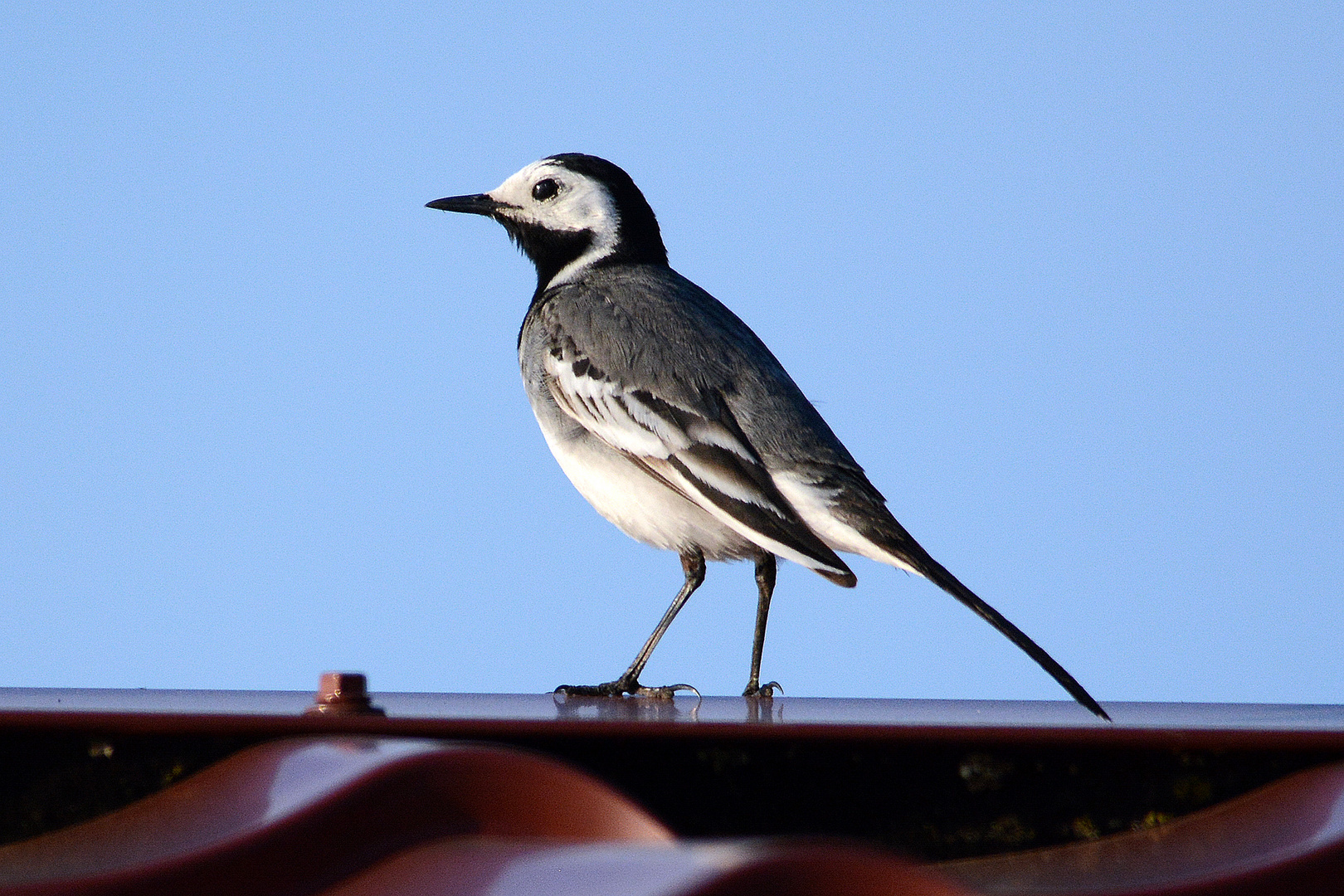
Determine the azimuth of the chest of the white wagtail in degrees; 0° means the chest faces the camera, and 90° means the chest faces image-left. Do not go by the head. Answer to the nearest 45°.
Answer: approximately 90°
